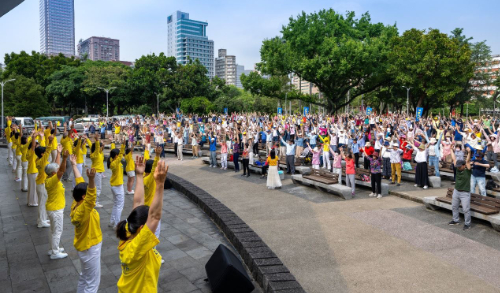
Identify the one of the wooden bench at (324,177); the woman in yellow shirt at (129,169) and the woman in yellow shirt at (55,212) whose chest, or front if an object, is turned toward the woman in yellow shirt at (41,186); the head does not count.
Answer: the wooden bench

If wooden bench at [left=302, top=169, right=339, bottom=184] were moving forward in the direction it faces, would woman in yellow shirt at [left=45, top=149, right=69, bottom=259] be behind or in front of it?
in front

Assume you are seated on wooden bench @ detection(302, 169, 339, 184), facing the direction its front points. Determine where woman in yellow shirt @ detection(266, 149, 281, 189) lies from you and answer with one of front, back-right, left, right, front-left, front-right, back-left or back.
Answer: front-right

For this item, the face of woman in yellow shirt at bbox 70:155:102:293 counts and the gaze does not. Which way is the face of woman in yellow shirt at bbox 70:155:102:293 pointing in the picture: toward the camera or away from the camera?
away from the camera

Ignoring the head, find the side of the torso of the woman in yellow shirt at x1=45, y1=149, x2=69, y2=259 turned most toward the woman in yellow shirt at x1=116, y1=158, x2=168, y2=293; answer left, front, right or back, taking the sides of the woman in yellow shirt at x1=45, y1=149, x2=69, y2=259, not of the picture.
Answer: right

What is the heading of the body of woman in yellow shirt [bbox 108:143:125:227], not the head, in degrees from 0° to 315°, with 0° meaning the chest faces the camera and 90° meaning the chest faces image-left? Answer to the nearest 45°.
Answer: approximately 270°

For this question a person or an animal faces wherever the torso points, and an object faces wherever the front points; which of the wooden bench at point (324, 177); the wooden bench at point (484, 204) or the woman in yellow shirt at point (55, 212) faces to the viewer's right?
the woman in yellow shirt

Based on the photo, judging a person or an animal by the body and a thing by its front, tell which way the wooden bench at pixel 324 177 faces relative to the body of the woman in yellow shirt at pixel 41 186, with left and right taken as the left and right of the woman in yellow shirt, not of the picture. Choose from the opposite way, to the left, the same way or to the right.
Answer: the opposite way

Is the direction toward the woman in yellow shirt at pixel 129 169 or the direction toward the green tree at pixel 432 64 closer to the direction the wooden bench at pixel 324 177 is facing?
the woman in yellow shirt
